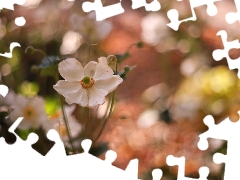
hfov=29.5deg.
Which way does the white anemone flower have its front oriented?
toward the camera
